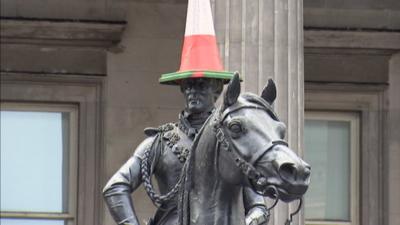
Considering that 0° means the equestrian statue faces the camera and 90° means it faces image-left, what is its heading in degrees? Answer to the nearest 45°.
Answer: approximately 0°
